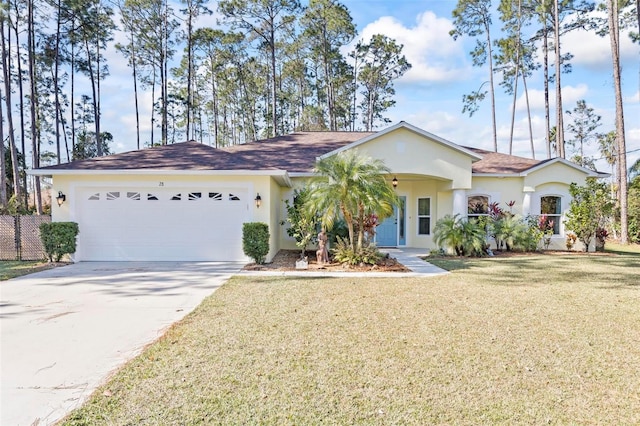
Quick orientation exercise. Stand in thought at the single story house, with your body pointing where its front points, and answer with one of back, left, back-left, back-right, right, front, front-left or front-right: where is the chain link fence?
right

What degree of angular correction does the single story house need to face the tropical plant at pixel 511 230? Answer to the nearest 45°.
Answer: approximately 90° to its left

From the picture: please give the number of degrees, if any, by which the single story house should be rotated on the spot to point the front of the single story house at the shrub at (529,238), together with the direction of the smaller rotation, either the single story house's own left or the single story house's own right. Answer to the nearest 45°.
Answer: approximately 90° to the single story house's own left

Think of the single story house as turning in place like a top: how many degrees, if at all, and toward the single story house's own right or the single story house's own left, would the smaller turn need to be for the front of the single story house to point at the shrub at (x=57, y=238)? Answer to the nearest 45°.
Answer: approximately 90° to the single story house's own right

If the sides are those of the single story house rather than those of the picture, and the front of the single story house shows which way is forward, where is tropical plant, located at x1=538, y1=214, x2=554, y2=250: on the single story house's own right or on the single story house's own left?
on the single story house's own left

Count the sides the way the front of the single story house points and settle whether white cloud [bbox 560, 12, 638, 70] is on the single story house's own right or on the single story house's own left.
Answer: on the single story house's own left

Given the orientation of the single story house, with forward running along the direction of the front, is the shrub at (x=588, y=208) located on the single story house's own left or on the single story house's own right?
on the single story house's own left

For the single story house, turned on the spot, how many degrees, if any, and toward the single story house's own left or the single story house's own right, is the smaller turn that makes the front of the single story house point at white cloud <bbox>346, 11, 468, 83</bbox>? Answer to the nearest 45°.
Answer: approximately 135° to the single story house's own left

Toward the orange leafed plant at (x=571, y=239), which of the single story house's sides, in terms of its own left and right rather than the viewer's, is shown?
left

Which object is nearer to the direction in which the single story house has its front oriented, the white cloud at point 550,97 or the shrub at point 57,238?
the shrub
